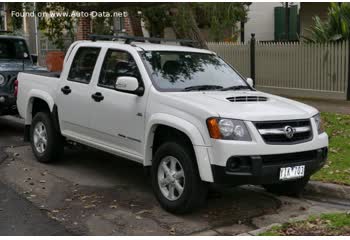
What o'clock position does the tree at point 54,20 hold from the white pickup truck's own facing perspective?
The tree is roughly at 7 o'clock from the white pickup truck.

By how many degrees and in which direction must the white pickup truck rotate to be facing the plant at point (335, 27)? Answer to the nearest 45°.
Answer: approximately 90° to its left

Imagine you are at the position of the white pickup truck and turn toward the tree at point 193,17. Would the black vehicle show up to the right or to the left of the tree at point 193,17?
left

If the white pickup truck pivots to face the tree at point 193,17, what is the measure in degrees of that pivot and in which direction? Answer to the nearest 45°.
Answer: approximately 135° to its left

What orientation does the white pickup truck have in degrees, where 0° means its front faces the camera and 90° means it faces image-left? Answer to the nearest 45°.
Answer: approximately 315°

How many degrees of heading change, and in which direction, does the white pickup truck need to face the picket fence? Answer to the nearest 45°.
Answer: approximately 135° to its left

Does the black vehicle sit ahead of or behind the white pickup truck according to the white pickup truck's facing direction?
behind
